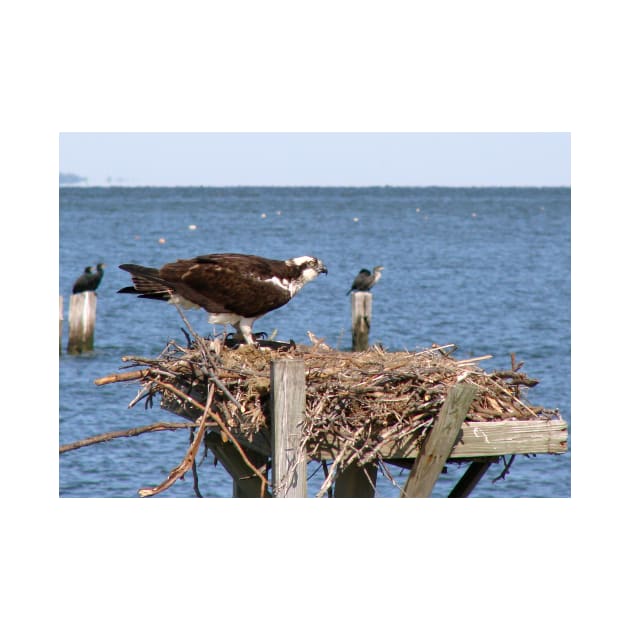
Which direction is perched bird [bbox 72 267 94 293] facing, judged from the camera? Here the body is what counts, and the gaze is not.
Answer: to the viewer's right

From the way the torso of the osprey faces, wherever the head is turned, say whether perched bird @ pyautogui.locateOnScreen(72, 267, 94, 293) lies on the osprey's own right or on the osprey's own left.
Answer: on the osprey's own left

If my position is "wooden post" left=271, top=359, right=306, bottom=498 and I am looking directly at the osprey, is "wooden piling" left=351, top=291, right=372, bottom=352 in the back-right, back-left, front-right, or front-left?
front-right

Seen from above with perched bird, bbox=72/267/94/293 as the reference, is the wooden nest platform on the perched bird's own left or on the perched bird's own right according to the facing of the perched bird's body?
on the perched bird's own right

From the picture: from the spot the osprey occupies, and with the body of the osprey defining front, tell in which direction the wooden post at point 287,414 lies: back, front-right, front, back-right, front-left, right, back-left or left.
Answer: right

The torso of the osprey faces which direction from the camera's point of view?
to the viewer's right

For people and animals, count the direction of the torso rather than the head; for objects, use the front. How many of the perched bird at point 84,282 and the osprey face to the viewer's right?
2

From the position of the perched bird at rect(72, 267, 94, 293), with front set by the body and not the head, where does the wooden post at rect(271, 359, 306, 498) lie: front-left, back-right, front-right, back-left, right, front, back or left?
right

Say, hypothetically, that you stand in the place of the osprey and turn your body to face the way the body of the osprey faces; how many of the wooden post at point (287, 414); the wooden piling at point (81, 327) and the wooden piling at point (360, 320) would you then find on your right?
1

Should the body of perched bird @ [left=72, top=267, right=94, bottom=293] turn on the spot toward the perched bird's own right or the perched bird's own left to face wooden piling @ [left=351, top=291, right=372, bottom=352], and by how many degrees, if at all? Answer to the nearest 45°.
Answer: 0° — it already faces it

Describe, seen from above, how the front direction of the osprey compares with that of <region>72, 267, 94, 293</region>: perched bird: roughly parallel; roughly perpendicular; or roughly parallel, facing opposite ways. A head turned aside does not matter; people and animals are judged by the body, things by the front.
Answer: roughly parallel
